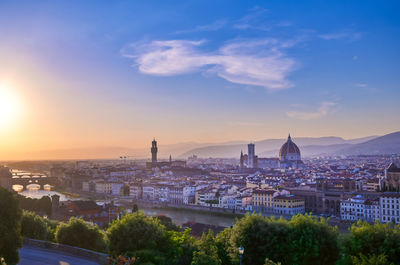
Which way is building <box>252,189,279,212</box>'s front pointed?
toward the camera

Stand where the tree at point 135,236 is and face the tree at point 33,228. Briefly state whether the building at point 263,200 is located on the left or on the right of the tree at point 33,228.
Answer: right

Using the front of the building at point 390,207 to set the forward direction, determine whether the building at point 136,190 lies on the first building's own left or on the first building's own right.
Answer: on the first building's own right

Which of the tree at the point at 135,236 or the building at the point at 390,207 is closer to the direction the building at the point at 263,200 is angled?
the tree

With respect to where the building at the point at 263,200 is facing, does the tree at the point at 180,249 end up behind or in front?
in front

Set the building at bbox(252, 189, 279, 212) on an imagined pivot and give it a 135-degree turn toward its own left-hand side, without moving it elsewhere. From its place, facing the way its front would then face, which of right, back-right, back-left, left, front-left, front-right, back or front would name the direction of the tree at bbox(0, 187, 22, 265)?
back-right

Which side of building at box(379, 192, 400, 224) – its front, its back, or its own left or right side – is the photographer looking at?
front

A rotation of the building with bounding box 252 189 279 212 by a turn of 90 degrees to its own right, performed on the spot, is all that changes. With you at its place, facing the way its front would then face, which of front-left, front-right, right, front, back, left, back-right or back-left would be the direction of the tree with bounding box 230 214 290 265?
left

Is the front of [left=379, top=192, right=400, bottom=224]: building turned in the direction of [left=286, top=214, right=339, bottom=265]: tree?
yes

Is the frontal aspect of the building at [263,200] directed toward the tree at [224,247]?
yes

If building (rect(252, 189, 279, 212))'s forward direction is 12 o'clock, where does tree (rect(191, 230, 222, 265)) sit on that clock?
The tree is roughly at 12 o'clock from the building.

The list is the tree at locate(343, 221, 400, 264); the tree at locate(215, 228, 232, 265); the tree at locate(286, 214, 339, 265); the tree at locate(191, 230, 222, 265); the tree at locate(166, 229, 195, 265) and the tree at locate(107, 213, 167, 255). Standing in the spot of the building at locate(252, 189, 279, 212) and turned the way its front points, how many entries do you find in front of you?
6

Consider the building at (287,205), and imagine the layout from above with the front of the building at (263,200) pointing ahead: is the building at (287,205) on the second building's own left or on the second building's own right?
on the second building's own left

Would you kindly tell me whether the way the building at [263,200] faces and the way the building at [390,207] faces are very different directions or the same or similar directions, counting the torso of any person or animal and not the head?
same or similar directions

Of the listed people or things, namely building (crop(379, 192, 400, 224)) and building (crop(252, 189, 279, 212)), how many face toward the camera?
2

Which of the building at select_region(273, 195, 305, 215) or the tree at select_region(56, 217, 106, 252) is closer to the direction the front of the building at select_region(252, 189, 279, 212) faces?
the tree

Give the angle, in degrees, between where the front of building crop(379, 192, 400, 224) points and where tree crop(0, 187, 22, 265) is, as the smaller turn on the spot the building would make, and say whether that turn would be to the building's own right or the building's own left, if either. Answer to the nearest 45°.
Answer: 0° — it already faces it

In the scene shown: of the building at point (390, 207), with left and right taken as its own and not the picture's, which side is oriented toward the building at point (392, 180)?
back
